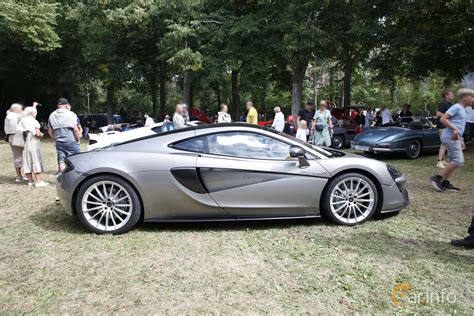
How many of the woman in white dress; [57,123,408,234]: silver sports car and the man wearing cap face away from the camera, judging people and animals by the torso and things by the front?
1

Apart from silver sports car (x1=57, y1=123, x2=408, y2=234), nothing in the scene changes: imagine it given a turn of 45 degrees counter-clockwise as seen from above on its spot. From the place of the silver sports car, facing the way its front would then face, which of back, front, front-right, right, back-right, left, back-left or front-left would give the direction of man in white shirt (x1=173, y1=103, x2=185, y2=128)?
front-left

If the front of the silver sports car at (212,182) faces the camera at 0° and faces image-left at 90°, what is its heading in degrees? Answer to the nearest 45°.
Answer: approximately 270°

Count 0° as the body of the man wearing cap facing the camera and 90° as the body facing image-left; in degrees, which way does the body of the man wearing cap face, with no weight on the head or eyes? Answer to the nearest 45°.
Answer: approximately 180°
